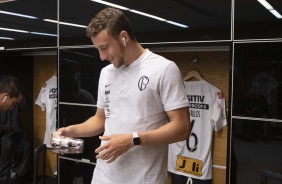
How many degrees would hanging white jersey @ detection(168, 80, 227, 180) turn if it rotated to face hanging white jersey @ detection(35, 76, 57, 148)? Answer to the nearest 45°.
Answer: approximately 90° to its left

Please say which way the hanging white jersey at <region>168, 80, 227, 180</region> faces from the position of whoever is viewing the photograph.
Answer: facing away from the viewer

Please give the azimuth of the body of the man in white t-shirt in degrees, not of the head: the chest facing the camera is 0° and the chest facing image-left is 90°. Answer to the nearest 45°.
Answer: approximately 45°

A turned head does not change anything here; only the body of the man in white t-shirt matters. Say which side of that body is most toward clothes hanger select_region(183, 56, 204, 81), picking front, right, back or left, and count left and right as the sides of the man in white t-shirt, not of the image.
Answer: back

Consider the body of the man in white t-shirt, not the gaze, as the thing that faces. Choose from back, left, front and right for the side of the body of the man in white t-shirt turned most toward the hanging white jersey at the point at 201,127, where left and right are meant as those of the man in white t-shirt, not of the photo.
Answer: back

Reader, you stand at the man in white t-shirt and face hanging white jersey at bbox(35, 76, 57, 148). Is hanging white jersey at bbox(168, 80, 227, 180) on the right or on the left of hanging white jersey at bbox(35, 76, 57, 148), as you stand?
right

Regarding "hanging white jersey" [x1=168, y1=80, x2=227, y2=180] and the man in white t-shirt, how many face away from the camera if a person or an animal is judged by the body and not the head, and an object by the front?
1

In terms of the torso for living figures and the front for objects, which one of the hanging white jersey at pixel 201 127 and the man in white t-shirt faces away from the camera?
the hanging white jersey
